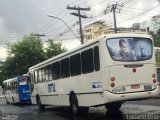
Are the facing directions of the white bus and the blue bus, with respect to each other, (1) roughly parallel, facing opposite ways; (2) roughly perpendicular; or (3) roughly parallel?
roughly parallel
